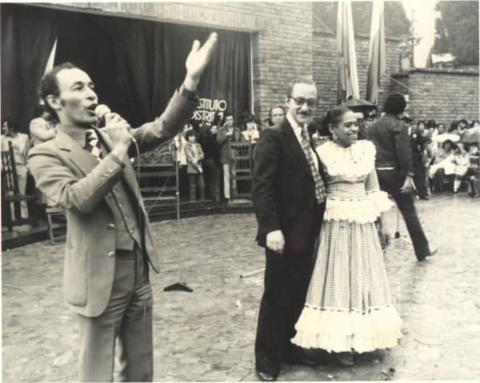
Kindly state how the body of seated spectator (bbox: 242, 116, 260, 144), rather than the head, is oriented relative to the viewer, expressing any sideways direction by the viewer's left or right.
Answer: facing the viewer

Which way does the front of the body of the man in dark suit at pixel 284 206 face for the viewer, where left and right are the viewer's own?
facing the viewer and to the right of the viewer

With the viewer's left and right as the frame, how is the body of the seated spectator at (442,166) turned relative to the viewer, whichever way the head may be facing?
facing the viewer and to the left of the viewer

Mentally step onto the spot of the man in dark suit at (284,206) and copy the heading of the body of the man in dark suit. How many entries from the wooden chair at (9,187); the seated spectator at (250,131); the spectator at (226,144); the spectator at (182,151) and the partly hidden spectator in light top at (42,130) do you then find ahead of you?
0

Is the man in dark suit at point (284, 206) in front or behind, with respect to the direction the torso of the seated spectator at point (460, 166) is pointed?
in front

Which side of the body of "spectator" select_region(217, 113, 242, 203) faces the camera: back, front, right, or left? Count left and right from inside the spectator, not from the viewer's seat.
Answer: front

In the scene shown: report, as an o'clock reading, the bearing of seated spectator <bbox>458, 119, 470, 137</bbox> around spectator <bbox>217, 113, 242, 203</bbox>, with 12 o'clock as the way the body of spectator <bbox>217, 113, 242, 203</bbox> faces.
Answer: seated spectator <bbox>458, 119, 470, 137</bbox> is roughly at 8 o'clock from spectator <bbox>217, 113, 242, 203</bbox>.

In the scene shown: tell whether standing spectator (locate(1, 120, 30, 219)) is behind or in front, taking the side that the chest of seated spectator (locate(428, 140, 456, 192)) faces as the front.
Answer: in front

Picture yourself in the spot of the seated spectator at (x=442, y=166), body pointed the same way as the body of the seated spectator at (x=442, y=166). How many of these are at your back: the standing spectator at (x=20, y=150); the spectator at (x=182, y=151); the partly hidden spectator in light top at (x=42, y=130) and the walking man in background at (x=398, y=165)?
0

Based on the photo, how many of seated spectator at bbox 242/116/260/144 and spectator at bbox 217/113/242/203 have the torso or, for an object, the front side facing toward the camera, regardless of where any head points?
2

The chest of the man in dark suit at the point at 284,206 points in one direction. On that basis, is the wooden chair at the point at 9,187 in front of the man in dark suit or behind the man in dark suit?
behind

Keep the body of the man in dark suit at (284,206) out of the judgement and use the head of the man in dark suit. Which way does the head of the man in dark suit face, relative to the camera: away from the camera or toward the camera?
toward the camera

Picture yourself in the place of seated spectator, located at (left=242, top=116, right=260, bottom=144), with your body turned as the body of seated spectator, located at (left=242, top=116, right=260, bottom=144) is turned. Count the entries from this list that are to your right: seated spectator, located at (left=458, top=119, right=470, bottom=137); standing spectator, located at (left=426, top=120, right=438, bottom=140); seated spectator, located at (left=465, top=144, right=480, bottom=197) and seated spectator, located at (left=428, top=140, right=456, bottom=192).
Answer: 0
